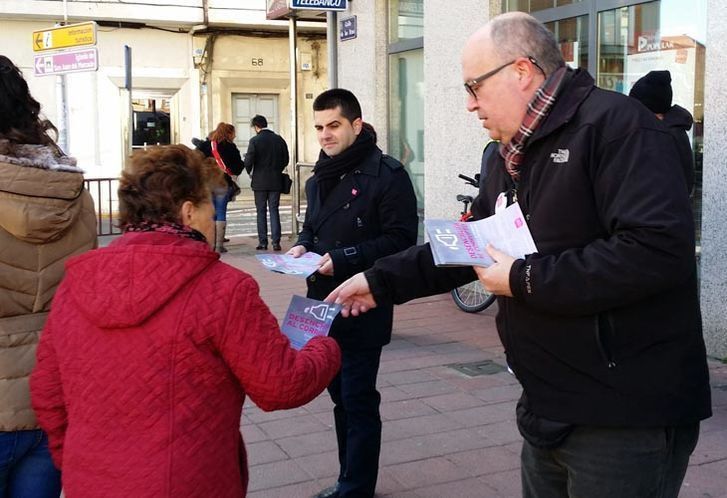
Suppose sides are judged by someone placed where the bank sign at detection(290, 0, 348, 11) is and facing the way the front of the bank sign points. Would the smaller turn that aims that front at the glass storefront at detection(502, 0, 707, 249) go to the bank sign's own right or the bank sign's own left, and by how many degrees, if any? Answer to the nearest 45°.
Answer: approximately 45° to the bank sign's own left

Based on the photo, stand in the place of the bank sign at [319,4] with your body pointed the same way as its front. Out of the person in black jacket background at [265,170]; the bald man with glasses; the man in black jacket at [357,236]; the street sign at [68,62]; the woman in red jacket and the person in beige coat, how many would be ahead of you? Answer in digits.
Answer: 4

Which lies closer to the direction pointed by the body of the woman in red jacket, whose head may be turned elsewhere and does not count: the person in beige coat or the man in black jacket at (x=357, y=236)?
the man in black jacket

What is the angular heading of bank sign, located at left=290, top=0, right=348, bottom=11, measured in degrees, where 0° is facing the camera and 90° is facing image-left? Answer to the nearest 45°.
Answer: approximately 0°

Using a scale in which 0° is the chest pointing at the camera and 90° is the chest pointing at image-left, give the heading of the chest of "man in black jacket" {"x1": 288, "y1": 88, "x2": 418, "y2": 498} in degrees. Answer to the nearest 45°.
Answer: approximately 45°

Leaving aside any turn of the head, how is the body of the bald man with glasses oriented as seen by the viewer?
to the viewer's left

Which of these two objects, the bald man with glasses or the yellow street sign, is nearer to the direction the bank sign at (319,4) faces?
the bald man with glasses

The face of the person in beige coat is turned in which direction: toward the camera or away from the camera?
away from the camera

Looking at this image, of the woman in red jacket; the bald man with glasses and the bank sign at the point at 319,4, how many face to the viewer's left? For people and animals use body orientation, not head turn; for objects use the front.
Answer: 1

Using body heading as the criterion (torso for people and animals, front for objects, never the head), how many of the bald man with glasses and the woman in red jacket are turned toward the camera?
0

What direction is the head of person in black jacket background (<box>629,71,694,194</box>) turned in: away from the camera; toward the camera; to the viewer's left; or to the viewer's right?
away from the camera

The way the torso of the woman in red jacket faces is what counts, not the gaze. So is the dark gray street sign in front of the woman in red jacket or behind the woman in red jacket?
in front
